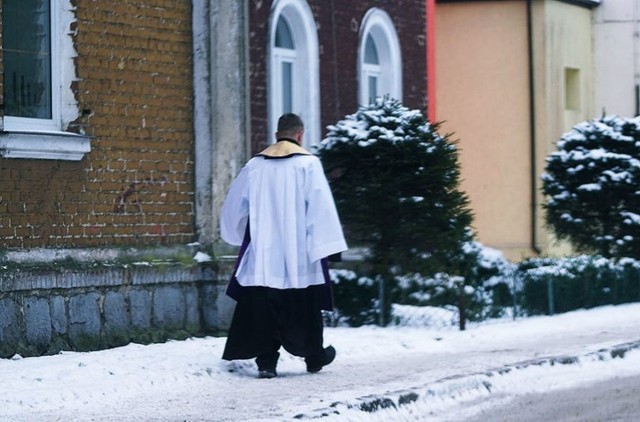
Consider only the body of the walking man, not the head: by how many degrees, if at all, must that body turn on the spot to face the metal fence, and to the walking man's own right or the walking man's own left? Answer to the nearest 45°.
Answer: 0° — they already face it

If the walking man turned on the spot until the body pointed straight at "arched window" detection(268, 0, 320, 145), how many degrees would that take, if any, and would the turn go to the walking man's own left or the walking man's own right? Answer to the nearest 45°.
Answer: approximately 45° to the walking man's own left

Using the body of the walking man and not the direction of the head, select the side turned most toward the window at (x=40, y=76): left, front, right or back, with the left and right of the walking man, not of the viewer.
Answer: left

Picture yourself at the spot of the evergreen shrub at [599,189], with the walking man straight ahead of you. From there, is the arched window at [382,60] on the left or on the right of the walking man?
right

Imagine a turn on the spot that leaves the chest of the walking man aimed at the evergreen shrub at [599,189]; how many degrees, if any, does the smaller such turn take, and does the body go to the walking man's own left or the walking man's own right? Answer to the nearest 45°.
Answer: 0° — they already face it

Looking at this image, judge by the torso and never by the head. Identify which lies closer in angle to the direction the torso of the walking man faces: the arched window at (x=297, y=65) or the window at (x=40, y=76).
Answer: the arched window

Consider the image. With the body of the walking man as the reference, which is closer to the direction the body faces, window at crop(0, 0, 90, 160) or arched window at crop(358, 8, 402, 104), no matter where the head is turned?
the arched window

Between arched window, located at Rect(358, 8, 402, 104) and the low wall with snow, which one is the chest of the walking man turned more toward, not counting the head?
the arched window

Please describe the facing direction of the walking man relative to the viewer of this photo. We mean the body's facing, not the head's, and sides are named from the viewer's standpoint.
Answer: facing away from the viewer and to the right of the viewer

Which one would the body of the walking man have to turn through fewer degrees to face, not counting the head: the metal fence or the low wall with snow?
the metal fence
